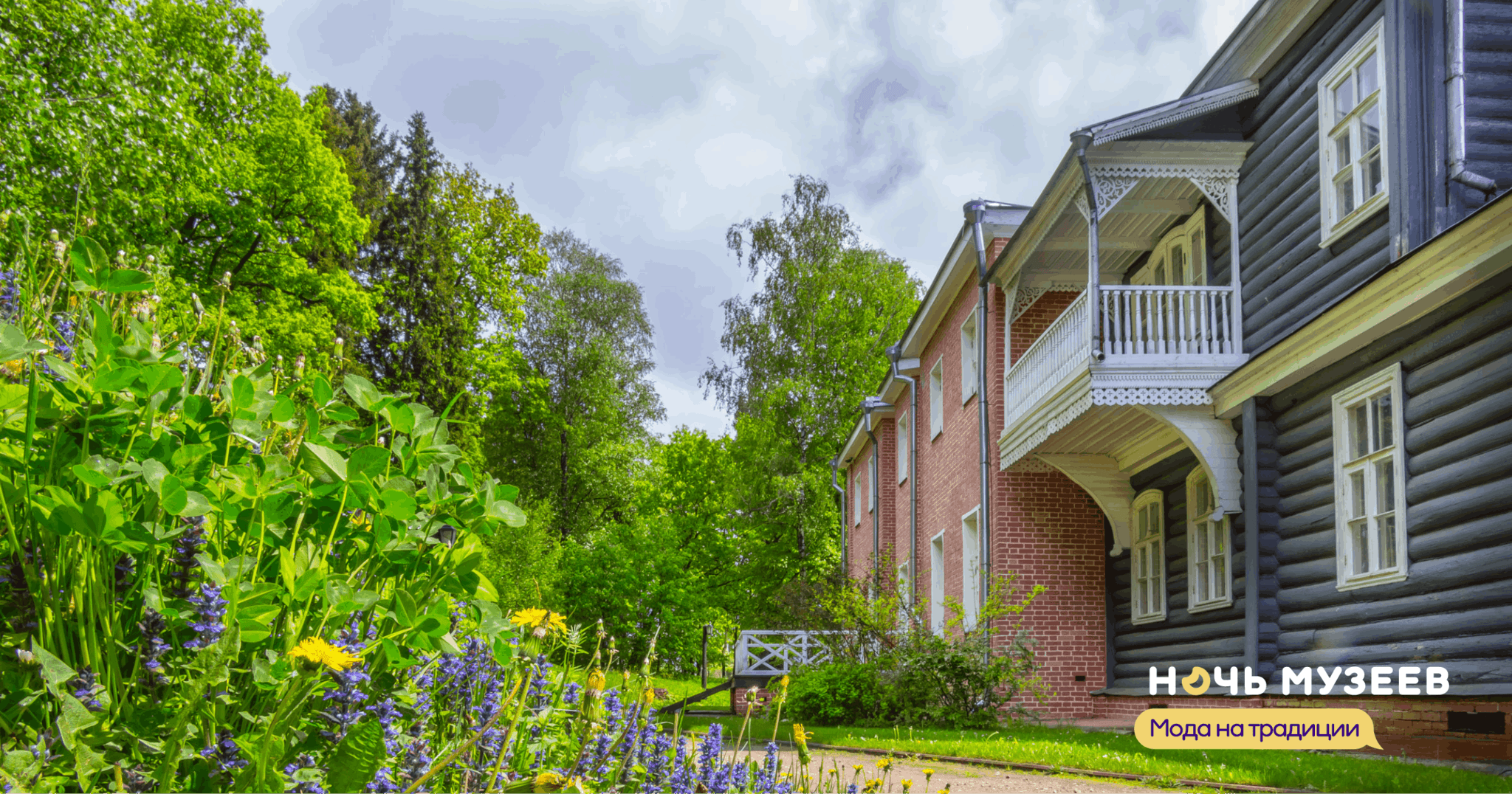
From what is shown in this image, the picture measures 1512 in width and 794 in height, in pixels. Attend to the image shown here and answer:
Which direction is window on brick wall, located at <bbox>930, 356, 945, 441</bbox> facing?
to the viewer's left

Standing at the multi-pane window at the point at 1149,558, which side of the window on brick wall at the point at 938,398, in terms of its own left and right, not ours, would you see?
left

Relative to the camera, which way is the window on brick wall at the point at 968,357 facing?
to the viewer's left

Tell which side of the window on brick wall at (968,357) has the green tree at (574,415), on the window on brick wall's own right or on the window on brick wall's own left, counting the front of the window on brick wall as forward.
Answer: on the window on brick wall's own right

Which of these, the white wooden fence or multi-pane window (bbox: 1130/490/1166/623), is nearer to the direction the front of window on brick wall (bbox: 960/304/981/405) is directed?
the white wooden fence

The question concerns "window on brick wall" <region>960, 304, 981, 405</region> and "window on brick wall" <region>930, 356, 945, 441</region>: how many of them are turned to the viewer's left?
2

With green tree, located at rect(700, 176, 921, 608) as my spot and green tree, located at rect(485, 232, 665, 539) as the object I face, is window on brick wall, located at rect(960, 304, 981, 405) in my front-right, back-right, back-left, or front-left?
back-left

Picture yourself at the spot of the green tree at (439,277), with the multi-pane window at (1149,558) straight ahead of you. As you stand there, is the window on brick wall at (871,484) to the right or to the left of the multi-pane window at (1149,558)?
left

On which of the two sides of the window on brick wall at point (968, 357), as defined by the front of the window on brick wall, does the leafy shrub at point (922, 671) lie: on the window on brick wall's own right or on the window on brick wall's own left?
on the window on brick wall's own left

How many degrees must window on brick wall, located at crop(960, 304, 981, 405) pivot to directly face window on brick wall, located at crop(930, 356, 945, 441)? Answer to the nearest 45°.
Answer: approximately 90° to its right
